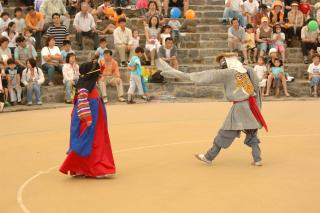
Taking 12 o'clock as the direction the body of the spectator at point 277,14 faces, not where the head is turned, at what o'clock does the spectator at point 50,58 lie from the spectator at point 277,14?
the spectator at point 50,58 is roughly at 2 o'clock from the spectator at point 277,14.

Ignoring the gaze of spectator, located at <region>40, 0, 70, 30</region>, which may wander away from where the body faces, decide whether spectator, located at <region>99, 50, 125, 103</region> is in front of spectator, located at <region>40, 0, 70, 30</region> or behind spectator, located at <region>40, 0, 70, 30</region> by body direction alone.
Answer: in front

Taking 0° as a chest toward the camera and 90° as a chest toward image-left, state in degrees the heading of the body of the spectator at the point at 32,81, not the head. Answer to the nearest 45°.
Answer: approximately 0°

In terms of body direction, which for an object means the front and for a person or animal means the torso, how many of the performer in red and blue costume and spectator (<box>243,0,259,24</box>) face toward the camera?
1

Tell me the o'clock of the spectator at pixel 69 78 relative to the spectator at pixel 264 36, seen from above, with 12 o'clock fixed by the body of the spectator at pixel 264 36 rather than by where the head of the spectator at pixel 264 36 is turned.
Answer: the spectator at pixel 69 78 is roughly at 2 o'clock from the spectator at pixel 264 36.

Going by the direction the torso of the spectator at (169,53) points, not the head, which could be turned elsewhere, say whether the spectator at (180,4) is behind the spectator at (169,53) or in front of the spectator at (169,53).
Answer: behind

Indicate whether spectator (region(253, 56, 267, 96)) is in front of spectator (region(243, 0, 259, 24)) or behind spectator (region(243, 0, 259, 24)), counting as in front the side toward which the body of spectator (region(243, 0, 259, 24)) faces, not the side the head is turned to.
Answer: in front

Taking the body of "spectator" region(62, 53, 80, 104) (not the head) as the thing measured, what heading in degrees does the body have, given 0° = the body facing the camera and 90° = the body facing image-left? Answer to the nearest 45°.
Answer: approximately 0°

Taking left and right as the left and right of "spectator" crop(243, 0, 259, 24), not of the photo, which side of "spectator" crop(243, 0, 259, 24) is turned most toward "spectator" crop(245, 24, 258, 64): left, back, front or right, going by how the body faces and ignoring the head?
front
